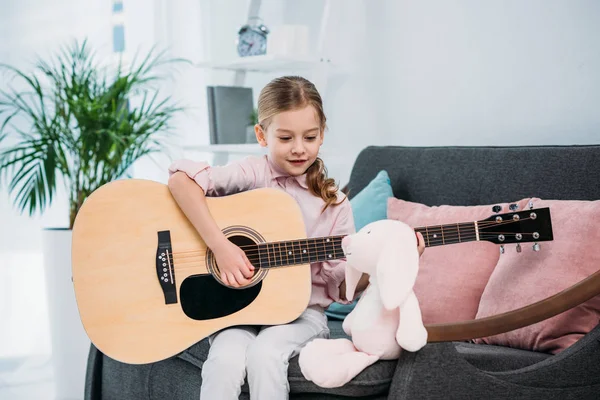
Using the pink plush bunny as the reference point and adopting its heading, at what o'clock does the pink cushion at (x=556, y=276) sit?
The pink cushion is roughly at 5 o'clock from the pink plush bunny.

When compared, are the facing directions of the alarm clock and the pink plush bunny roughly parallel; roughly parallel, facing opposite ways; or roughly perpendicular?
roughly perpendicular

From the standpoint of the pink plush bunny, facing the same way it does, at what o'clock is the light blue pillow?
The light blue pillow is roughly at 3 o'clock from the pink plush bunny.

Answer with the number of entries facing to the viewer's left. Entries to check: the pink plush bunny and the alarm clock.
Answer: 1

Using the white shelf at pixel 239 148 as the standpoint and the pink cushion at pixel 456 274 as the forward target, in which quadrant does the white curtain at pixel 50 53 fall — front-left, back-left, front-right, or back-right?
back-right

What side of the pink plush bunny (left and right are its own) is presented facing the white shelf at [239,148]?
right

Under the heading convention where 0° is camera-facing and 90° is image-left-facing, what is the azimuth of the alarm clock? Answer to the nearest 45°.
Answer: approximately 0°

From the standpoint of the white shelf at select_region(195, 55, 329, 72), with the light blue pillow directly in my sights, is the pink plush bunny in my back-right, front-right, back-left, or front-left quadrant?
front-right

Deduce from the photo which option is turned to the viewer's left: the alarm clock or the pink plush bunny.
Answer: the pink plush bunny

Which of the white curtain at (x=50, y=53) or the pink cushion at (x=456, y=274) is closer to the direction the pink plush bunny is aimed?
the white curtain

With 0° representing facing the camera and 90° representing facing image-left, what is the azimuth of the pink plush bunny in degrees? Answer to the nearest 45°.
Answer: approximately 90°
